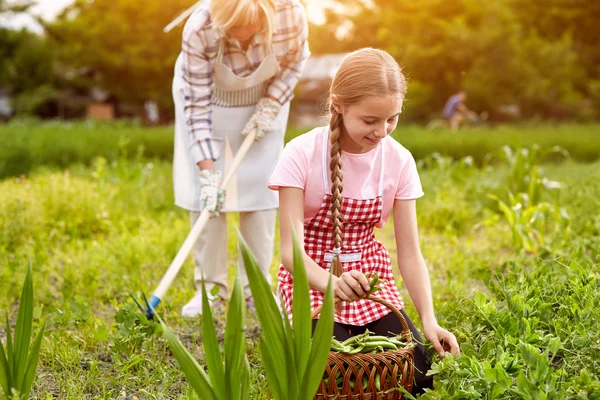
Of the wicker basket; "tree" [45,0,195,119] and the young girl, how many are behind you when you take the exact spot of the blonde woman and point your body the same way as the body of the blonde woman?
1

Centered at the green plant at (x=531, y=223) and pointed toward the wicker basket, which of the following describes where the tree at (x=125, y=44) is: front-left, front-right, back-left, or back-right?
back-right

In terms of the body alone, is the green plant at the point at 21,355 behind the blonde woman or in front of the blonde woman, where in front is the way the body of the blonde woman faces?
in front

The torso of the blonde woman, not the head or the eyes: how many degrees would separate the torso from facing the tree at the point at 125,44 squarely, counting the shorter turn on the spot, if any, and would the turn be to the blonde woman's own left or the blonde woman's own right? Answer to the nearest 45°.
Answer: approximately 180°

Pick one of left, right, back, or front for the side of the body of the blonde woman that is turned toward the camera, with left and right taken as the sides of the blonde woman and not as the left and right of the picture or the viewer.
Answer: front

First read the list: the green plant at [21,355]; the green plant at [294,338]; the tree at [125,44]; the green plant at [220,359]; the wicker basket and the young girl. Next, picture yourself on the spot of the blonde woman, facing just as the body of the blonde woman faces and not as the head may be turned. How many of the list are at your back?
1

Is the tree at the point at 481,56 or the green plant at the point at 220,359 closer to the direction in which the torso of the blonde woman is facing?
the green plant

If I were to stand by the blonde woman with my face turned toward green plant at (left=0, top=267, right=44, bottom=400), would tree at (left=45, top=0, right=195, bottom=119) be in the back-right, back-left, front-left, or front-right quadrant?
back-right

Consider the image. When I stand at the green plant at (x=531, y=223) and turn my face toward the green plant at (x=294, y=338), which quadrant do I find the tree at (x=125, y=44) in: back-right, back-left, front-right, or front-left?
back-right

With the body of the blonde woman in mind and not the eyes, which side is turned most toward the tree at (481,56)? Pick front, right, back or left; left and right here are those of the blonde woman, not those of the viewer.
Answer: back

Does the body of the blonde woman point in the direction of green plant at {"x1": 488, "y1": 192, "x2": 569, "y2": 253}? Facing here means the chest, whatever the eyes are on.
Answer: no

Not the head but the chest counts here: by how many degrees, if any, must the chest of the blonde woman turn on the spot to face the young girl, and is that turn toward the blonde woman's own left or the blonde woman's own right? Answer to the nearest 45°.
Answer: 0° — they already face them

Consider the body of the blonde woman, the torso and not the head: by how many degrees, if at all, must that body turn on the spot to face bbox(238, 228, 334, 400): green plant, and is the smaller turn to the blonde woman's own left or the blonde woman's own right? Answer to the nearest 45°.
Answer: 0° — they already face it

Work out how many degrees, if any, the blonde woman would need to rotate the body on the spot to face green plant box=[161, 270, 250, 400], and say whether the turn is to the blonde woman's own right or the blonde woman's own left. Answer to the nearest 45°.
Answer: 0° — they already face it

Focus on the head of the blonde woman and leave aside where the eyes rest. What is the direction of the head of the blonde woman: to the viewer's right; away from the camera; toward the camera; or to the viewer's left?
toward the camera

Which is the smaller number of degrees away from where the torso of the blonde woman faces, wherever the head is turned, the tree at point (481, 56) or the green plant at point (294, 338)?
the green plant
